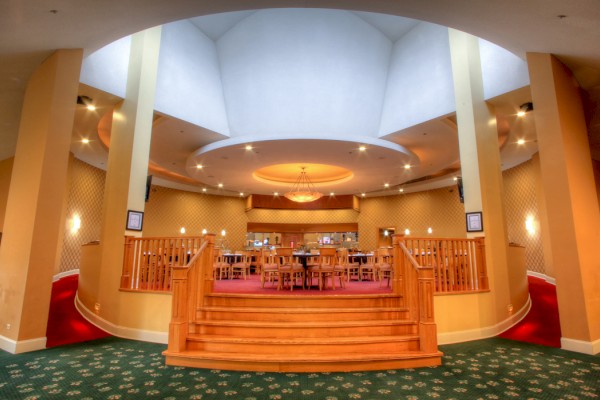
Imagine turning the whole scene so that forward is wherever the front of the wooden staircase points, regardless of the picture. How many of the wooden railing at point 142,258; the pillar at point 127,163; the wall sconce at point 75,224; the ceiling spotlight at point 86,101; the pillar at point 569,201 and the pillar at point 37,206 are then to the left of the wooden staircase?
1

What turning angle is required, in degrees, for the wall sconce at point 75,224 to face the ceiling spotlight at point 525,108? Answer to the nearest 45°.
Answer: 0° — it already faces it

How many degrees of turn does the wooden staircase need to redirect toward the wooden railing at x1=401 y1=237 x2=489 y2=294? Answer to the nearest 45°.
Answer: approximately 90° to its left

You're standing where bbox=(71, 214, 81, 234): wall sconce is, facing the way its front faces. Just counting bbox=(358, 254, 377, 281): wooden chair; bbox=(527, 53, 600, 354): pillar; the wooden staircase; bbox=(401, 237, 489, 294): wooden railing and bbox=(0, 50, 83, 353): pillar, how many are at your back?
0

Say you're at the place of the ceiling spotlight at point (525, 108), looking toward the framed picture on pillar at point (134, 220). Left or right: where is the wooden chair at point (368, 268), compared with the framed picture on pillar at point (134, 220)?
right

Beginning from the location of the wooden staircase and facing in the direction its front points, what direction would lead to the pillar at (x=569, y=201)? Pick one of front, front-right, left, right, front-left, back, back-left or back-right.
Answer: left

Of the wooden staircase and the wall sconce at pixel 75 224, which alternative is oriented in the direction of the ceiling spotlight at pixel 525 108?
the wall sconce

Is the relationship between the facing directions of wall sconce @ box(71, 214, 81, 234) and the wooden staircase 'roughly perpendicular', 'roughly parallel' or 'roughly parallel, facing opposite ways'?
roughly perpendicular

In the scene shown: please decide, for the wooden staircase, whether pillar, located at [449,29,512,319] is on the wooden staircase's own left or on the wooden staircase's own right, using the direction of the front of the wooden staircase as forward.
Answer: on the wooden staircase's own left

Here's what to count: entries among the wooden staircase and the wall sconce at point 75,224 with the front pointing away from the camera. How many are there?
0

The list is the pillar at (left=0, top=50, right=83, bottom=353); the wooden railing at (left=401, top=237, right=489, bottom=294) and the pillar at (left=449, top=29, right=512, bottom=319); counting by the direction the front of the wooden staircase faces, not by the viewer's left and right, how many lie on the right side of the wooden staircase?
1

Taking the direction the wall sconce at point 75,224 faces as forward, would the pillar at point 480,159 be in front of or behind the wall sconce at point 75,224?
in front

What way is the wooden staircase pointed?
toward the camera

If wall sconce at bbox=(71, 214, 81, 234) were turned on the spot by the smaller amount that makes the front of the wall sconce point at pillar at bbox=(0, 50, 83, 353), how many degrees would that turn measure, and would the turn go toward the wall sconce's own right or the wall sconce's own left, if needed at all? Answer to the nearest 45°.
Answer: approximately 45° to the wall sconce's own right

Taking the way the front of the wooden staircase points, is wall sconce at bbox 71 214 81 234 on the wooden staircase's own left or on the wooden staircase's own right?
on the wooden staircase's own right

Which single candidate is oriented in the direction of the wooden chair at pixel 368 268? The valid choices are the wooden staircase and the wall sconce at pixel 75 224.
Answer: the wall sconce

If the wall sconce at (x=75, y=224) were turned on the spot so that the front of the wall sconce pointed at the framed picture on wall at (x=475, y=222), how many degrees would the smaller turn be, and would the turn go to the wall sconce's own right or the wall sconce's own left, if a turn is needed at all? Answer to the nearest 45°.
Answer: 0° — it already faces it

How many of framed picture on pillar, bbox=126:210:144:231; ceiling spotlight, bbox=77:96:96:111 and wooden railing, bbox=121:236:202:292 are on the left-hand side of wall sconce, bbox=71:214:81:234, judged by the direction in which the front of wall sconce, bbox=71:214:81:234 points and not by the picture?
0
